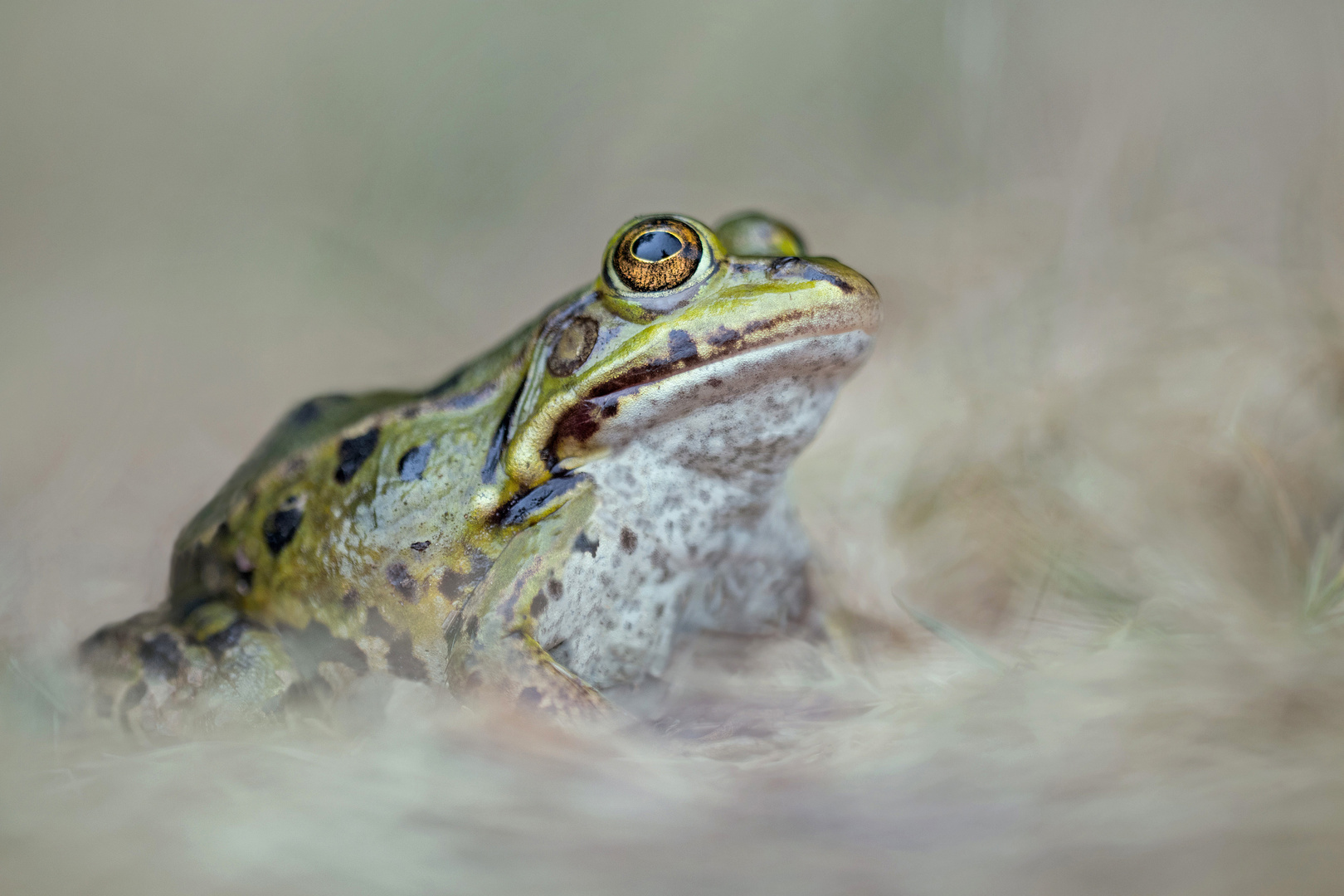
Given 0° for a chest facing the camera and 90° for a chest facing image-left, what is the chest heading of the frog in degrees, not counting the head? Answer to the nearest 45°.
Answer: approximately 315°
